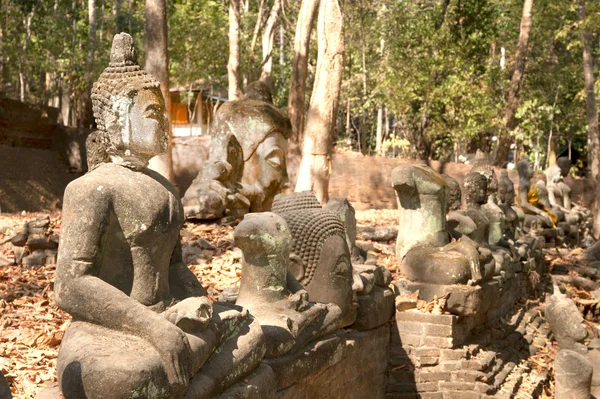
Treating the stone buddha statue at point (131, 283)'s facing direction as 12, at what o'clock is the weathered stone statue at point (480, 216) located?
The weathered stone statue is roughly at 9 o'clock from the stone buddha statue.

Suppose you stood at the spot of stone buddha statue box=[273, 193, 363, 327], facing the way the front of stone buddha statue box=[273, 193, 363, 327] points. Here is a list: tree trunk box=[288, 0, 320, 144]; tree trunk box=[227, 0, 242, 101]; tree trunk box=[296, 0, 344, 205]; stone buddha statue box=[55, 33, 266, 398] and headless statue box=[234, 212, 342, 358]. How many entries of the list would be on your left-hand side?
3

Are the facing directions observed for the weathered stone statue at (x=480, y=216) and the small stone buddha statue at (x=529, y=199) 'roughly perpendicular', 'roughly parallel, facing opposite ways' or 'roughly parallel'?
roughly parallel

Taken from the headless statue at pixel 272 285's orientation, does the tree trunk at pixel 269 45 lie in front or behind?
behind

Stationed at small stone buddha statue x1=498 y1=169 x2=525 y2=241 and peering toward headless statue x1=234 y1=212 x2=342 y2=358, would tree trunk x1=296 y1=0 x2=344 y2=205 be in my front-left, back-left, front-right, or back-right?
front-right

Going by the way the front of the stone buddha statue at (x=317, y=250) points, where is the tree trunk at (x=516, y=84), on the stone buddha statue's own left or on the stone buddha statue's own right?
on the stone buddha statue's own left

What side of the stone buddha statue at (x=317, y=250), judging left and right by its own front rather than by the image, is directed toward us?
right

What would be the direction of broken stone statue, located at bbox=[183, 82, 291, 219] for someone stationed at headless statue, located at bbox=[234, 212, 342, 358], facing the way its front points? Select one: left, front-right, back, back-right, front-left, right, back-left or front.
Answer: back-left
